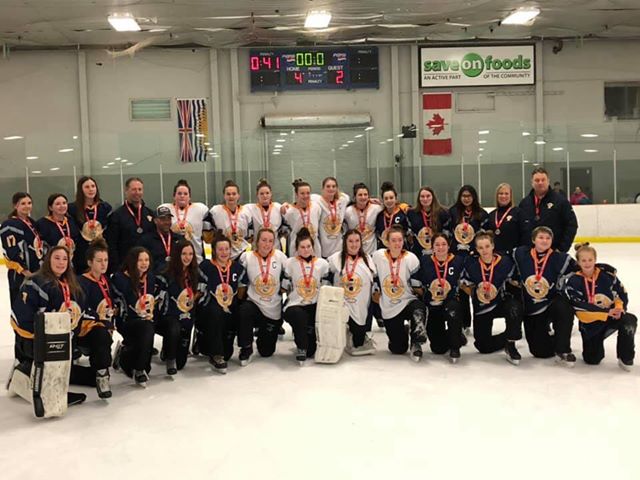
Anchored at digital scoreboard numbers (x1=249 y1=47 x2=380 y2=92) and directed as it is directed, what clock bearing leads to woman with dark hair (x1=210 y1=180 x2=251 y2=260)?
The woman with dark hair is roughly at 12 o'clock from the digital scoreboard numbers.

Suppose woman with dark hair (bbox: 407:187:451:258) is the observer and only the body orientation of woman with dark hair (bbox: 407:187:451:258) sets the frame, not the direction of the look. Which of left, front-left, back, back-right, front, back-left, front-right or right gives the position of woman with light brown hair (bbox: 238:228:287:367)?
front-right

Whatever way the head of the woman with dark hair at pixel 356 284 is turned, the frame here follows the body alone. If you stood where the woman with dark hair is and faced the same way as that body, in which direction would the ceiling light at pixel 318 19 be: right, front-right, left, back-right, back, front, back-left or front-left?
back

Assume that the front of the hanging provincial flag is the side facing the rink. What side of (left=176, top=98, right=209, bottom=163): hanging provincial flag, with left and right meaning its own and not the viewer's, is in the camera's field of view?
front

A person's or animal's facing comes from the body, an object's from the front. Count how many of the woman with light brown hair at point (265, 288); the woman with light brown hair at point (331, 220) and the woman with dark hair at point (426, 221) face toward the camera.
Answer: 3

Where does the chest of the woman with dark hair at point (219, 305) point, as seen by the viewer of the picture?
toward the camera

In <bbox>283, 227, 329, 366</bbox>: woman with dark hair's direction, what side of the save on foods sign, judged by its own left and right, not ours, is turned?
front

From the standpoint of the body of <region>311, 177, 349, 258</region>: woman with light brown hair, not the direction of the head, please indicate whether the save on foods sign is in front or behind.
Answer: behind

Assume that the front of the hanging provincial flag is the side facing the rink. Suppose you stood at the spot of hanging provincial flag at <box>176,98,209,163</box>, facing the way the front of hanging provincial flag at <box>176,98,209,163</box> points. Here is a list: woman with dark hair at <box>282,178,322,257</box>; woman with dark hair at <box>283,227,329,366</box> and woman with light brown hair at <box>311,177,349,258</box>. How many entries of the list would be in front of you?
3

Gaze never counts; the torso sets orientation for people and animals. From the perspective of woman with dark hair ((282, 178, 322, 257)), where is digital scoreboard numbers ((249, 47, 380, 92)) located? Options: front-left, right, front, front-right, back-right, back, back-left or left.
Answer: back

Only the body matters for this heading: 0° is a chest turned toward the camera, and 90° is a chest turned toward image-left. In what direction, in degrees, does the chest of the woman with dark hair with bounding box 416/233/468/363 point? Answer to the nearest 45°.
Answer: approximately 0°

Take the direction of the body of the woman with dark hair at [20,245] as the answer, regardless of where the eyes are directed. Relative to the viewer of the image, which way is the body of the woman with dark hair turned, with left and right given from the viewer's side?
facing the viewer and to the right of the viewer

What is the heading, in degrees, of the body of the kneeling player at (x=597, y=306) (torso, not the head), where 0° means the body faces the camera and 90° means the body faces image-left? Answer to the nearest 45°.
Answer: approximately 0°

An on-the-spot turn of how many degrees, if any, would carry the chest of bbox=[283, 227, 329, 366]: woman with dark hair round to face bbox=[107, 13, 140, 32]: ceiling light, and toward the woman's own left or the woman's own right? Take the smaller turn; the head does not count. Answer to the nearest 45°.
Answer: approximately 180°

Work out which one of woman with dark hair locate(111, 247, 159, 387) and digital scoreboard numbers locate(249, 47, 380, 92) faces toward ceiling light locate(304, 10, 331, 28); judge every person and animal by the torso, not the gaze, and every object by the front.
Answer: the digital scoreboard numbers
